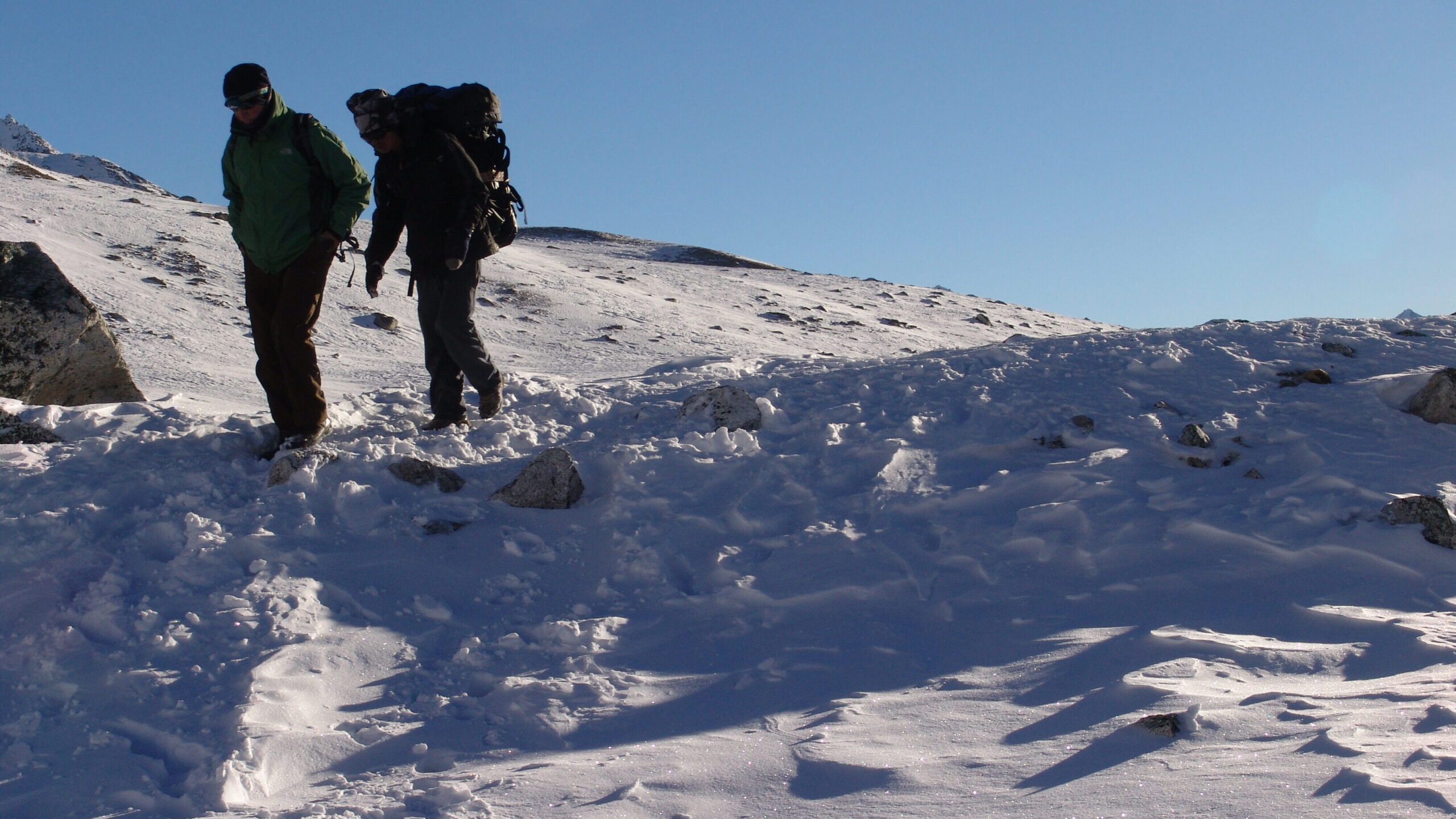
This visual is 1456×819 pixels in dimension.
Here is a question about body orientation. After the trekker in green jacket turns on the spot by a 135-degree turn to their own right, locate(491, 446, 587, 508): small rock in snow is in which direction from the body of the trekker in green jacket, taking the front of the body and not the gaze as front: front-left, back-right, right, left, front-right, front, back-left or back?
back-right

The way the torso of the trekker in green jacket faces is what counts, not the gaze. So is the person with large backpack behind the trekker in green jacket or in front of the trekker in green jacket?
behind

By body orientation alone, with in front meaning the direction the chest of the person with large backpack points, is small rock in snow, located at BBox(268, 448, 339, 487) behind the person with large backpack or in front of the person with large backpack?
in front

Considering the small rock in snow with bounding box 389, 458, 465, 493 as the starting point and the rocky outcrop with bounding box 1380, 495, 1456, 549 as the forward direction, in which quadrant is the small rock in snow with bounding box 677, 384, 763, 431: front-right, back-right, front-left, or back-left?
front-left

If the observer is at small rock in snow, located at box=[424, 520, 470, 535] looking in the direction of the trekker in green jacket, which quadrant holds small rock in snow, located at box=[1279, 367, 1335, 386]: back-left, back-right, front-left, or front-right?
front-right

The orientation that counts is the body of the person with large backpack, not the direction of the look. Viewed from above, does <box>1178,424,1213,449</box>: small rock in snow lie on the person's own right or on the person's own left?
on the person's own left

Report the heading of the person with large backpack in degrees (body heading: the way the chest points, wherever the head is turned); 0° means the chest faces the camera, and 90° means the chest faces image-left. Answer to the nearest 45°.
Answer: approximately 45°

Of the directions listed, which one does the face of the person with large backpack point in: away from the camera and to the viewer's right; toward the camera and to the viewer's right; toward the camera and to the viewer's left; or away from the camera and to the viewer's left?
toward the camera and to the viewer's left

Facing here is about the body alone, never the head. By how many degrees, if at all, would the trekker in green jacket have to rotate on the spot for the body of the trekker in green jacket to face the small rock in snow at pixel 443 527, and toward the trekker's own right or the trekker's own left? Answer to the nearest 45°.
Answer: approximately 90° to the trekker's own left

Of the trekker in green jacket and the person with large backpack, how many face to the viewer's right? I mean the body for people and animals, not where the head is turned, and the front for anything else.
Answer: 0

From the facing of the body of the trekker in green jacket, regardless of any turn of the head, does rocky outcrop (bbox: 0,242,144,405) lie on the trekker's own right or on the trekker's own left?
on the trekker's own right

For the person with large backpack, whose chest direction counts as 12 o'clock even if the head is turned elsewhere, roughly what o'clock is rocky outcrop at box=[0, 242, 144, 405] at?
The rocky outcrop is roughly at 2 o'clock from the person with large backpack.

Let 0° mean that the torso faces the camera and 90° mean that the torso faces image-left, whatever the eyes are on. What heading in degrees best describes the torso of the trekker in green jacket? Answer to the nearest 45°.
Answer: approximately 45°

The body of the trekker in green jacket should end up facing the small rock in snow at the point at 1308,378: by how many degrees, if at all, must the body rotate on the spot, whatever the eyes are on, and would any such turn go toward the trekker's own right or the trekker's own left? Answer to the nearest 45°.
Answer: approximately 135° to the trekker's own left
